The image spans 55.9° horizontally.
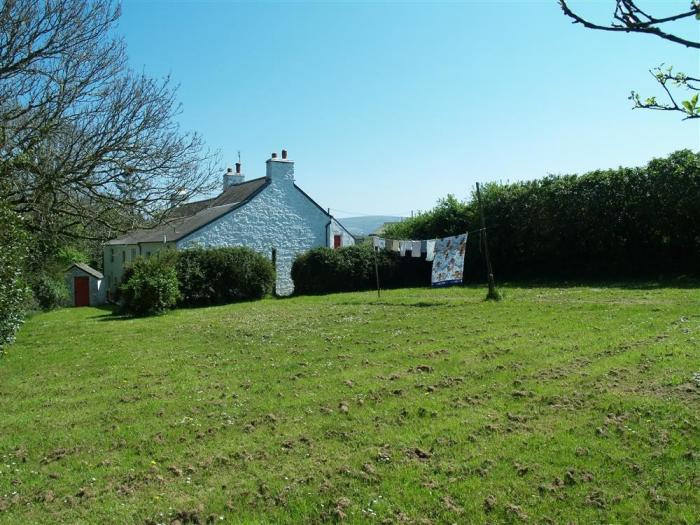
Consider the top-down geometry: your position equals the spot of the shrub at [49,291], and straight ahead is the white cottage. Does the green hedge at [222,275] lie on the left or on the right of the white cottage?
right

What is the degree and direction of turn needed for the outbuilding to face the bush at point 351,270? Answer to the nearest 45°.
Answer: approximately 45° to its left

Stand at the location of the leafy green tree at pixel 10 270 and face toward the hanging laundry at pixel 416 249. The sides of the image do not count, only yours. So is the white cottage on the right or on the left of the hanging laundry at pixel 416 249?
left

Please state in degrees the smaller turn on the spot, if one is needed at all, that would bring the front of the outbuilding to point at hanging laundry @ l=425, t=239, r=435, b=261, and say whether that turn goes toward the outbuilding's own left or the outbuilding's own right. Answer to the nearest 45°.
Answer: approximately 45° to the outbuilding's own left

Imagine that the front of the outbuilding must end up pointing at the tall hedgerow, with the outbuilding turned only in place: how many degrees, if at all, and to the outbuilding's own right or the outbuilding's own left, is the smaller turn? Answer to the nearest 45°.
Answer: approximately 45° to the outbuilding's own left

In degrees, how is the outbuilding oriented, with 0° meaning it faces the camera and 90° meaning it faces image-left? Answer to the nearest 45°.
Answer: approximately 0°

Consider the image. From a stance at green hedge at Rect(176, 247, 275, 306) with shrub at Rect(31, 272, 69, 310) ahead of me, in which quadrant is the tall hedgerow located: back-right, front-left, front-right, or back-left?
back-right
